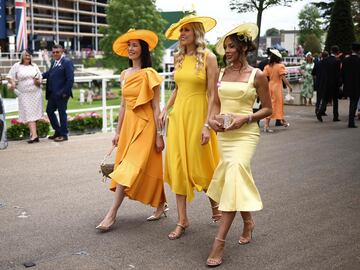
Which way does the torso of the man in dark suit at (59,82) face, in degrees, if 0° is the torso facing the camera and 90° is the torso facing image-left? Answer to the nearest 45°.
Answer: approximately 45°

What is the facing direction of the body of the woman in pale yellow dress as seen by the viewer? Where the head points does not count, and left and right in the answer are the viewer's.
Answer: facing the viewer and to the left of the viewer

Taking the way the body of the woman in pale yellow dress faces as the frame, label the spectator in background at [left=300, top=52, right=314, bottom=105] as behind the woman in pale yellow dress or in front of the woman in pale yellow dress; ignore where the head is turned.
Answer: behind

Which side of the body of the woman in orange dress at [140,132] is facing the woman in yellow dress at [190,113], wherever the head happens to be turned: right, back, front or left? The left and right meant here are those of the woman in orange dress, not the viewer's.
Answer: left

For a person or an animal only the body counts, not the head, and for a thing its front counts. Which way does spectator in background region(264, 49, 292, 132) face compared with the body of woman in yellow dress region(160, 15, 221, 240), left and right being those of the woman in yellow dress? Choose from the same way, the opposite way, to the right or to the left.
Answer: the opposite way

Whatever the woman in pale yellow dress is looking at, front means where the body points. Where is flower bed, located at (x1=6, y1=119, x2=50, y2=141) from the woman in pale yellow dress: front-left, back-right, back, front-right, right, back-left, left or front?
right

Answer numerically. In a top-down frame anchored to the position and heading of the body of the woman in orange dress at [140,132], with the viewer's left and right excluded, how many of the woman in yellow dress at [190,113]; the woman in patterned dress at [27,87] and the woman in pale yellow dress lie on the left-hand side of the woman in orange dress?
2

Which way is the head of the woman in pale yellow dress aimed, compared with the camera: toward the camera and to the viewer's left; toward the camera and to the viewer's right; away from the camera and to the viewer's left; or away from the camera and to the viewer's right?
toward the camera and to the viewer's left

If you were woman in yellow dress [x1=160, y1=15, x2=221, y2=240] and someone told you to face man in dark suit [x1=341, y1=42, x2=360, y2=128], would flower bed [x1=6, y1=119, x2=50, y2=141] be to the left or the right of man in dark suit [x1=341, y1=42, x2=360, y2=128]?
left

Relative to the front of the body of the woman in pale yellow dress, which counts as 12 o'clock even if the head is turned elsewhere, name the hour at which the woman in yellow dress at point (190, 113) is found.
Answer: The woman in yellow dress is roughly at 3 o'clock from the woman in pale yellow dress.

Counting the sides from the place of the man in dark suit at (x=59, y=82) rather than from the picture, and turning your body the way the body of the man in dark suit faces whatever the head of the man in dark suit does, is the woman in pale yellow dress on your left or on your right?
on your left

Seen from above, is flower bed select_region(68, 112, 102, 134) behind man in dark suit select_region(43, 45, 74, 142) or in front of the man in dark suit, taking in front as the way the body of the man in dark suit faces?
behind

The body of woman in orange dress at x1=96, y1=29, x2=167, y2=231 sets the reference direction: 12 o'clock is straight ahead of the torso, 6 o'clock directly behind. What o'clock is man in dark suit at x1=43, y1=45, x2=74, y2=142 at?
The man in dark suit is roughly at 4 o'clock from the woman in orange dress.
